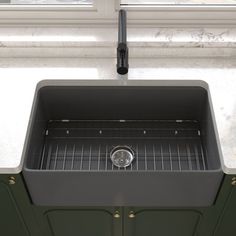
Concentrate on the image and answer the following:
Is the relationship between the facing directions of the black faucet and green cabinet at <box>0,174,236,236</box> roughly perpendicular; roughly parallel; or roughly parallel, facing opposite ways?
roughly parallel

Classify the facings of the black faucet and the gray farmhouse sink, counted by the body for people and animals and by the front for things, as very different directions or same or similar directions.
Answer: same or similar directions

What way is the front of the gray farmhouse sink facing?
toward the camera

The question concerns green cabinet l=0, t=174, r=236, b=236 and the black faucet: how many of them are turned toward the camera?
2

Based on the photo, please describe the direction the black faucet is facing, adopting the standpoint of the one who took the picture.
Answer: facing the viewer

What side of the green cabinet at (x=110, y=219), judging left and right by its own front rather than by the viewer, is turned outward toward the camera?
front
